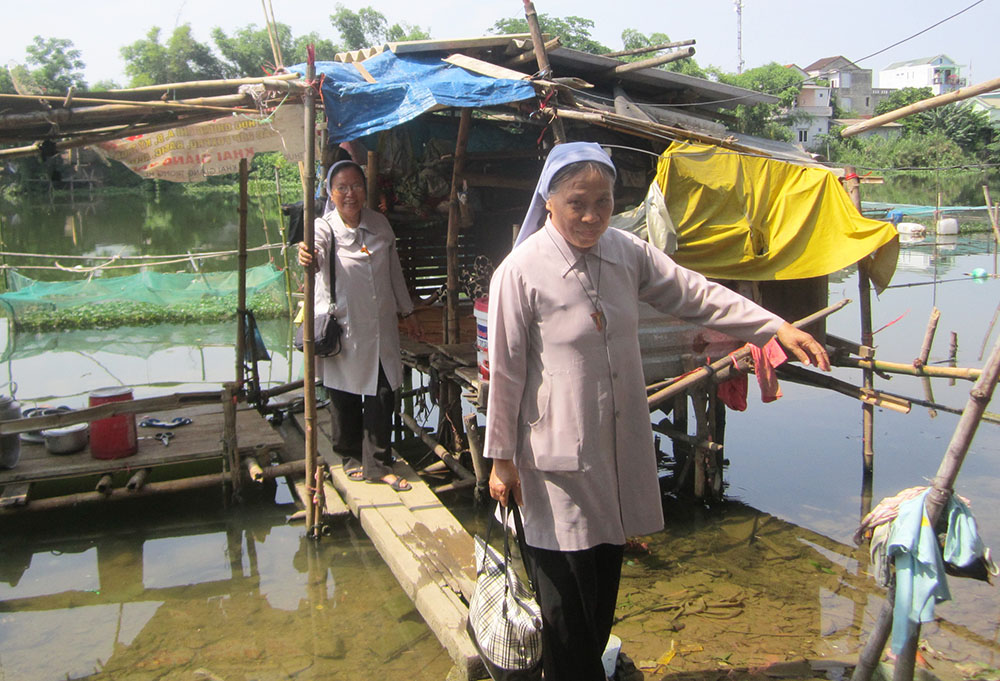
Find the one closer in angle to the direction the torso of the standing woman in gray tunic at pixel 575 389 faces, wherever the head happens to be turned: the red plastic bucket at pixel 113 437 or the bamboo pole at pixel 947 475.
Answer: the bamboo pole

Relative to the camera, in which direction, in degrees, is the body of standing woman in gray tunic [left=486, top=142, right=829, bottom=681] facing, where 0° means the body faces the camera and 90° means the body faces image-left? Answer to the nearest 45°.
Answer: approximately 315°

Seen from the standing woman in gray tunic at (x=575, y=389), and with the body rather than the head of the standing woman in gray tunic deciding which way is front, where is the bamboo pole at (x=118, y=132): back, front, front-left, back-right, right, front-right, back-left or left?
back

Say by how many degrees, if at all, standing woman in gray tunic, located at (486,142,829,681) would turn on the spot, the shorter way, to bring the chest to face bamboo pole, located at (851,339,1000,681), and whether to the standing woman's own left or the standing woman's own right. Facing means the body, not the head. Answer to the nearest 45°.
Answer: approximately 45° to the standing woman's own left

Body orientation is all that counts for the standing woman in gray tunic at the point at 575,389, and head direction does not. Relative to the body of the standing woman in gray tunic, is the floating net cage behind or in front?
behind

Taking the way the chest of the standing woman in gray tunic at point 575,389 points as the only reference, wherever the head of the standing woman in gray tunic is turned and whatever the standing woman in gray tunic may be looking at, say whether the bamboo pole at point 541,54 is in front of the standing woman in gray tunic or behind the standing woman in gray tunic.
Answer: behind

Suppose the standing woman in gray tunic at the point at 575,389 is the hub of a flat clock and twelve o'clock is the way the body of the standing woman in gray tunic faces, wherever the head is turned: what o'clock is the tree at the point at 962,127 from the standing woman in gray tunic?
The tree is roughly at 8 o'clock from the standing woman in gray tunic.

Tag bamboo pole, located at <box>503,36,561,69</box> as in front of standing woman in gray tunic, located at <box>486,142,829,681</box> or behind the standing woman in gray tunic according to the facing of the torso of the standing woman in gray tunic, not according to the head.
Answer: behind
